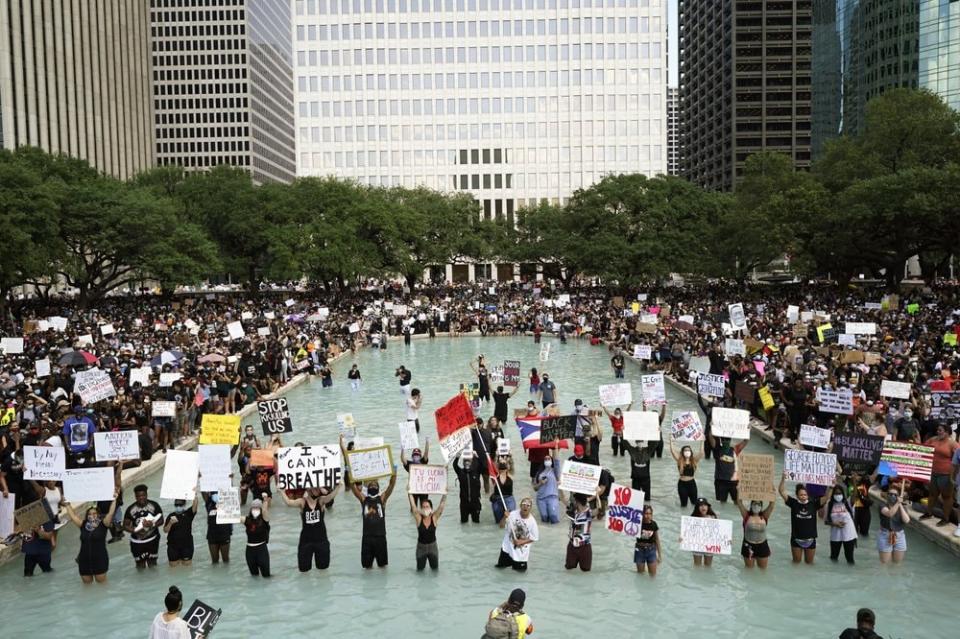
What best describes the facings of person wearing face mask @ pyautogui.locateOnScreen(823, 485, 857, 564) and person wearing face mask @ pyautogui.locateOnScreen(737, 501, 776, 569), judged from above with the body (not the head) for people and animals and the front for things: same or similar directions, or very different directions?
same or similar directions

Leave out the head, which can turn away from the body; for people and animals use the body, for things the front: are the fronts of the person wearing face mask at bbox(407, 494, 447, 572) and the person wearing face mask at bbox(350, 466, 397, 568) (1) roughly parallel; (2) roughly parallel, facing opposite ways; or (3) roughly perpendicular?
roughly parallel

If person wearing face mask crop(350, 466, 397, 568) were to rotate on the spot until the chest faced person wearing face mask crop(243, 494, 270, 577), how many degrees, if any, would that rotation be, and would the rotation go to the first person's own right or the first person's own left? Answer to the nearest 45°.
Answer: approximately 90° to the first person's own right

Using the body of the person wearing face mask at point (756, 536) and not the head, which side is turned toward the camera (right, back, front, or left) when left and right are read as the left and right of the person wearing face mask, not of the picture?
front

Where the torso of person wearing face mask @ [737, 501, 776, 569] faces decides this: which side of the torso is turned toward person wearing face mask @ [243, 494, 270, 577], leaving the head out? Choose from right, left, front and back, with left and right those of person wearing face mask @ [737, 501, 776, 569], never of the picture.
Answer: right

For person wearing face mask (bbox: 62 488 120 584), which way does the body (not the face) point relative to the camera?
toward the camera

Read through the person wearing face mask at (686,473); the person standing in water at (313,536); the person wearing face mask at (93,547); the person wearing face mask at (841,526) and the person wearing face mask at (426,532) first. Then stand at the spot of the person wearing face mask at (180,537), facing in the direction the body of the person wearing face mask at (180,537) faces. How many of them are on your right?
1

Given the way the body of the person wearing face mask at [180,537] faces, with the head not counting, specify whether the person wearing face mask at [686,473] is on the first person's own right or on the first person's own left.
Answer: on the first person's own left

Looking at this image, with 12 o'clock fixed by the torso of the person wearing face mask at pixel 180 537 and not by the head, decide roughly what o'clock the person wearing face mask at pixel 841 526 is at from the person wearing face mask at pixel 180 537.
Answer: the person wearing face mask at pixel 841 526 is roughly at 10 o'clock from the person wearing face mask at pixel 180 537.

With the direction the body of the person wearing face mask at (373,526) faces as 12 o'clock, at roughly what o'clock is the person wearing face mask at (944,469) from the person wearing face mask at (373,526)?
the person wearing face mask at (944,469) is roughly at 9 o'clock from the person wearing face mask at (373,526).

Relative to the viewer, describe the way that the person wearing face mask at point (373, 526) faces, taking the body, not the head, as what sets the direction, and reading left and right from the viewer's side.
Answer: facing the viewer

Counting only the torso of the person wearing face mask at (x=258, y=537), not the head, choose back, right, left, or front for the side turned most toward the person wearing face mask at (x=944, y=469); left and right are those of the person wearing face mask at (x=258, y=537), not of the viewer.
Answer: left

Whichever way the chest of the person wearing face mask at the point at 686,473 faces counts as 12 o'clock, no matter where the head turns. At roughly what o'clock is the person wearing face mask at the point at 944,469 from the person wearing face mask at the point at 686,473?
the person wearing face mask at the point at 944,469 is roughly at 9 o'clock from the person wearing face mask at the point at 686,473.

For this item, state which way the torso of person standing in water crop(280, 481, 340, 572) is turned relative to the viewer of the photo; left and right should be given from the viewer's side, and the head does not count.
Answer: facing the viewer
